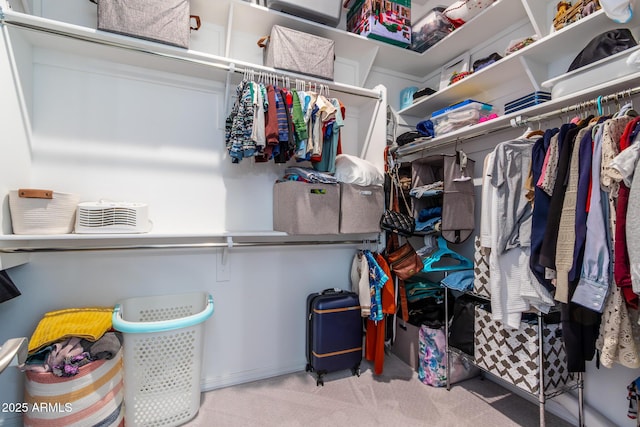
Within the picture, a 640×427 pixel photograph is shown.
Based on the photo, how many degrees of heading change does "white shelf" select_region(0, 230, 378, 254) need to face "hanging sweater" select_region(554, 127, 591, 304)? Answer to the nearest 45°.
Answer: approximately 45° to its left

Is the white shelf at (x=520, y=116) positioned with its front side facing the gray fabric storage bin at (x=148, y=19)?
yes

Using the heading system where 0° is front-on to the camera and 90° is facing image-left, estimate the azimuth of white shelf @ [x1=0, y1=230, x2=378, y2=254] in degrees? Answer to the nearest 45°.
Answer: approximately 0°

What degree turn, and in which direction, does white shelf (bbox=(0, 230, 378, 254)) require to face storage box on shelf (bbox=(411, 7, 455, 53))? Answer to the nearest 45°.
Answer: approximately 90° to its left

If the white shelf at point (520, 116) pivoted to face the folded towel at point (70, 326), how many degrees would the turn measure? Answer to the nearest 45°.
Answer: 0° — it already faces it

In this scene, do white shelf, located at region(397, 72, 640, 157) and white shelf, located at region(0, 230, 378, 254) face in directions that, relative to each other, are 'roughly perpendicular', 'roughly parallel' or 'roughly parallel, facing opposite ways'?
roughly perpendicular

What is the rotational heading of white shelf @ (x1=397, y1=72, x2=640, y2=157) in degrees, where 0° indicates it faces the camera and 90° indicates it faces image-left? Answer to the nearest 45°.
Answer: approximately 45°

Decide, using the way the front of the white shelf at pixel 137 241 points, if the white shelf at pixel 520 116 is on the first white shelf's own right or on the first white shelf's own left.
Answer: on the first white shelf's own left

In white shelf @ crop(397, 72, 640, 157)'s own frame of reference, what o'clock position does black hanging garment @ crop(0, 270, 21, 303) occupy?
The black hanging garment is roughly at 12 o'clock from the white shelf.

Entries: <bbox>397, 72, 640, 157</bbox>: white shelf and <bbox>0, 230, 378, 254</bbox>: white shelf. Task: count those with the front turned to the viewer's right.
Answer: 0
